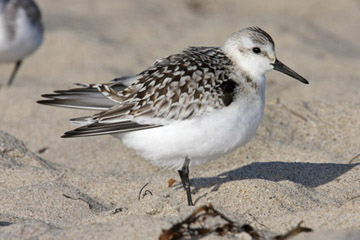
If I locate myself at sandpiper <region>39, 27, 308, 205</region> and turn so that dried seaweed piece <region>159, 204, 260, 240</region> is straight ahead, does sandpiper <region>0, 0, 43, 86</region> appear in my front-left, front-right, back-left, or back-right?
back-right

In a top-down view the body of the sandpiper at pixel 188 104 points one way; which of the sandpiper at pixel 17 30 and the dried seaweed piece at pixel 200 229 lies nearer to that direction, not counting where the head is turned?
the dried seaweed piece

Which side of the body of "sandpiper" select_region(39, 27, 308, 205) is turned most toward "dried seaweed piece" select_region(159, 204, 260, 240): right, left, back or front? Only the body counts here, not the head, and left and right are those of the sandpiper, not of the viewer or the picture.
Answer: right

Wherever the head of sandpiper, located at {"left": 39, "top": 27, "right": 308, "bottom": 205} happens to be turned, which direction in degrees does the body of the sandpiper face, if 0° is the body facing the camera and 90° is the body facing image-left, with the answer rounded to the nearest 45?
approximately 270°

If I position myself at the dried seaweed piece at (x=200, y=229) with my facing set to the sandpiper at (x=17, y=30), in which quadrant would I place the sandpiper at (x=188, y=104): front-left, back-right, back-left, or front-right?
front-right

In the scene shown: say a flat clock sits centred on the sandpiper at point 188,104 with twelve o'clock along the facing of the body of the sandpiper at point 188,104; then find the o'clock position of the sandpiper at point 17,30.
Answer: the sandpiper at point 17,30 is roughly at 8 o'clock from the sandpiper at point 188,104.
